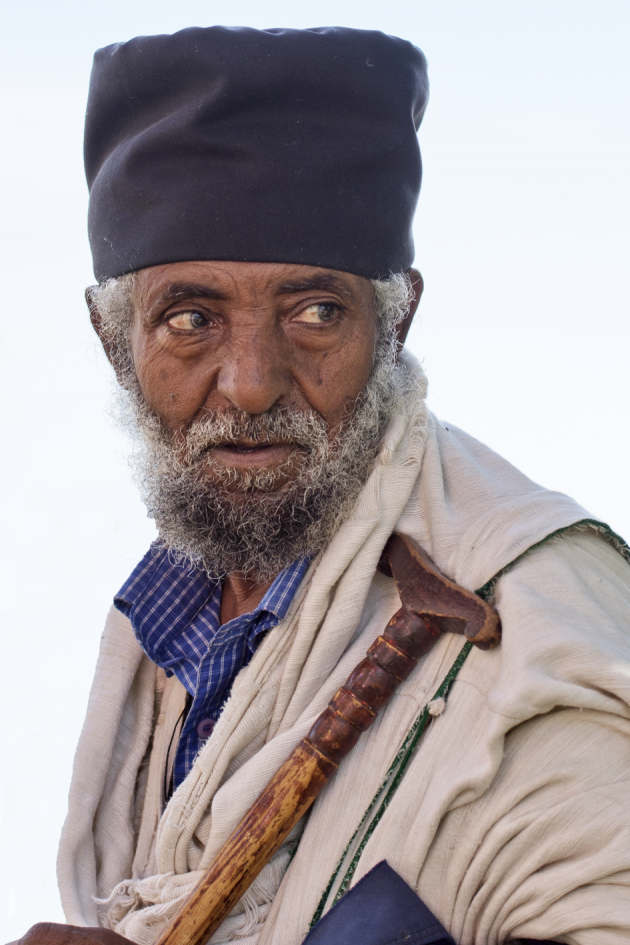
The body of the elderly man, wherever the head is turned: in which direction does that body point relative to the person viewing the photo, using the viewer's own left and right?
facing the viewer and to the left of the viewer
